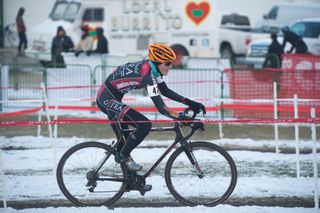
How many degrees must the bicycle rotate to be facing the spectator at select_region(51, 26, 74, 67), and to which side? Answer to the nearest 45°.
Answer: approximately 90° to its left

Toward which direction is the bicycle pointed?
to the viewer's right

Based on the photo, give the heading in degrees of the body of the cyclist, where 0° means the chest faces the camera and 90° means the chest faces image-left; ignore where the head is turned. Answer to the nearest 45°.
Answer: approximately 270°

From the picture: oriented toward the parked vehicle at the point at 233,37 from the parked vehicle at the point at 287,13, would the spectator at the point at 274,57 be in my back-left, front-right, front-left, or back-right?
front-left

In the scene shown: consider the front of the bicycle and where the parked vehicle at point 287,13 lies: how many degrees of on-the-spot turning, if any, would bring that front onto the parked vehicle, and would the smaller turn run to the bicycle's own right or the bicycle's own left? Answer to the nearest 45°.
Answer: approximately 90° to the bicycle's own left

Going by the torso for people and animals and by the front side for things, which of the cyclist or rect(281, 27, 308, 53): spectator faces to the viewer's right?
the cyclist

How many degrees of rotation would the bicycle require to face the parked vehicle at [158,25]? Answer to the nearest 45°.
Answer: approximately 90° to its left
